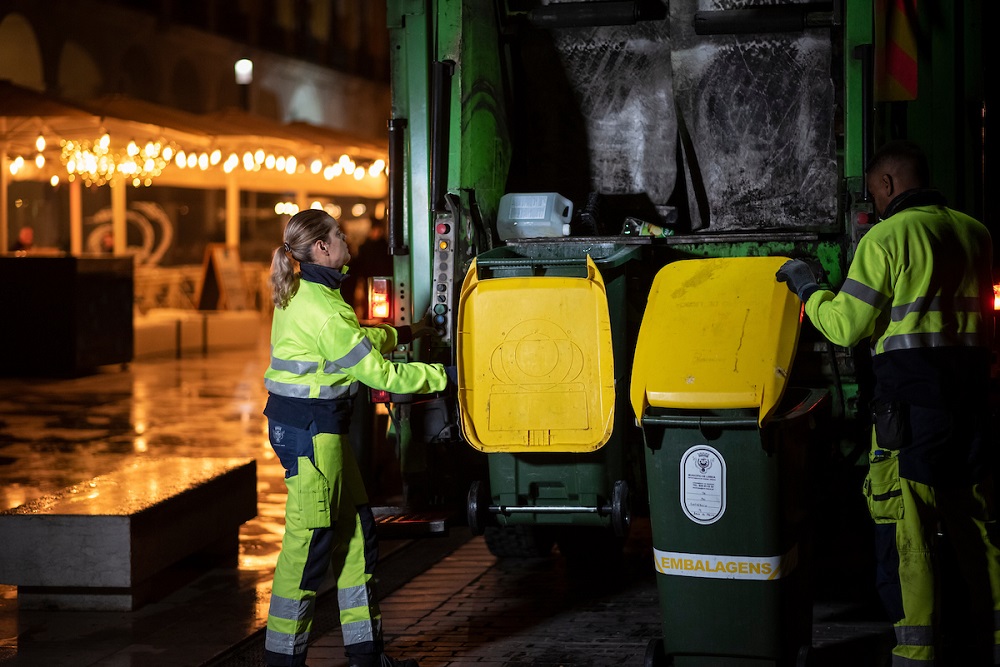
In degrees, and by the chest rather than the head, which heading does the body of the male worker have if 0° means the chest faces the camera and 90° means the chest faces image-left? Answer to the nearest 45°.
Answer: approximately 135°

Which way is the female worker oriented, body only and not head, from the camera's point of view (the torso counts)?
to the viewer's right

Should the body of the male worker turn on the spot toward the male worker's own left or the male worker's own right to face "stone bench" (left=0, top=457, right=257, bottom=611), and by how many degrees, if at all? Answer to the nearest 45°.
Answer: approximately 45° to the male worker's own left

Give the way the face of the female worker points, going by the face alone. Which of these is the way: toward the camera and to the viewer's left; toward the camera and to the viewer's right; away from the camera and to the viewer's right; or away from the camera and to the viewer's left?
away from the camera and to the viewer's right

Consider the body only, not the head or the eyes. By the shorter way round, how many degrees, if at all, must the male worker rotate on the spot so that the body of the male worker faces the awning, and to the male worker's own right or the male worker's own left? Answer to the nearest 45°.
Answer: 0° — they already face it

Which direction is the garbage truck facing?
away from the camera

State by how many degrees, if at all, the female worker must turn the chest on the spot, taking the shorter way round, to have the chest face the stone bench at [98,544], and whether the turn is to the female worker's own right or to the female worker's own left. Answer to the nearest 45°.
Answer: approximately 135° to the female worker's own left

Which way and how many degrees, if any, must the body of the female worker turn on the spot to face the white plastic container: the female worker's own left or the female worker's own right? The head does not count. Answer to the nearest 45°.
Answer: approximately 45° to the female worker's own left

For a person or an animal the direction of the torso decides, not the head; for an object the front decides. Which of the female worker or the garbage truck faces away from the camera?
the garbage truck

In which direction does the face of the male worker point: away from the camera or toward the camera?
away from the camera

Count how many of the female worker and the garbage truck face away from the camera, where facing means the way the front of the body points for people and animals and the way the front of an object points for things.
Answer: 1

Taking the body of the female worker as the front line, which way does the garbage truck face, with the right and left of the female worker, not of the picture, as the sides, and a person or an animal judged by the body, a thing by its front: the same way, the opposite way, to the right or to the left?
to the left
